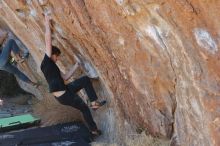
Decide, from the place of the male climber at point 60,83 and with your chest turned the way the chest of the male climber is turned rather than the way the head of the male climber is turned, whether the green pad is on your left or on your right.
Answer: on your left

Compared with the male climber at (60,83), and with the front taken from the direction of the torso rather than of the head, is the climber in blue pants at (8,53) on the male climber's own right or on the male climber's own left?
on the male climber's own left

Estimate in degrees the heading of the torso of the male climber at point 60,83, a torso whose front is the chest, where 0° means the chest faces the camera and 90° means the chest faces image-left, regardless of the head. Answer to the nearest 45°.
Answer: approximately 270°
